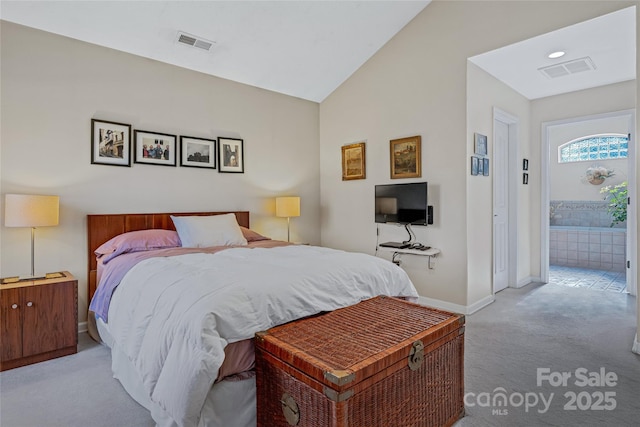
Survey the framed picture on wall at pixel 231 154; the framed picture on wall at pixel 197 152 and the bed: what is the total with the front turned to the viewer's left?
0

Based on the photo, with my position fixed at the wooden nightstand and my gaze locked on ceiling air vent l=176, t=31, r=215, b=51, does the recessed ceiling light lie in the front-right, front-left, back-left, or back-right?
front-right

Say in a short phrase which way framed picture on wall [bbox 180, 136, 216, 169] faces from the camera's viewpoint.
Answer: facing the viewer

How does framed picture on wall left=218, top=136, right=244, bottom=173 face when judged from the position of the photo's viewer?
facing the viewer and to the right of the viewer

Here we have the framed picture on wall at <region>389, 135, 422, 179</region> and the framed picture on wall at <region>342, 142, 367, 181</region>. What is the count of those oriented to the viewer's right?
0

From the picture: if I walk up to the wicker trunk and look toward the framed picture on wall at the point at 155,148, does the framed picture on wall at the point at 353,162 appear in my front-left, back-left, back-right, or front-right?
front-right

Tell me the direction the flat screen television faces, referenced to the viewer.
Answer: facing the viewer and to the left of the viewer

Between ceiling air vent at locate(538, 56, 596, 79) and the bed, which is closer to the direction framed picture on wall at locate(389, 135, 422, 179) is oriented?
the bed

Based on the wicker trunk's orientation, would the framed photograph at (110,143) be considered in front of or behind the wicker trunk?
behind

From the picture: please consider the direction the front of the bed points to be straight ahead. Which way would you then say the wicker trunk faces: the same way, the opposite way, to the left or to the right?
the same way

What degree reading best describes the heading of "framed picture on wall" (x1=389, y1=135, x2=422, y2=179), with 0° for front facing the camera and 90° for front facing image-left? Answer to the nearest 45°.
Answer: approximately 45°

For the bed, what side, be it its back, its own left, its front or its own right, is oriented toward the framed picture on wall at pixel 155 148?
back

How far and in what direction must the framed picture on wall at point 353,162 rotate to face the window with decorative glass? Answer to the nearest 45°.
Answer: approximately 180°
